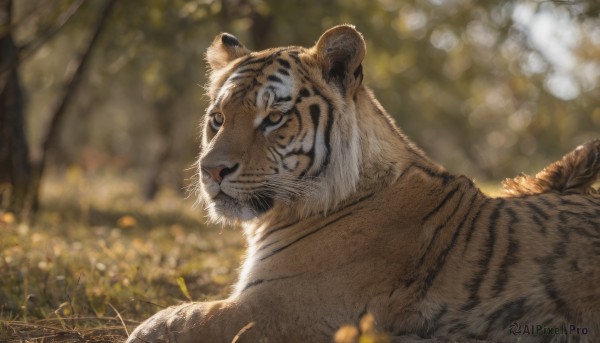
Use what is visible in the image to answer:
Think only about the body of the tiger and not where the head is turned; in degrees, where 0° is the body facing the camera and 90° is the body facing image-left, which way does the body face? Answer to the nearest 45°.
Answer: approximately 90°

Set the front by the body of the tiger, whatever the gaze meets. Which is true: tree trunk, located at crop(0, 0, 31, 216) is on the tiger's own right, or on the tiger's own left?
on the tiger's own right
